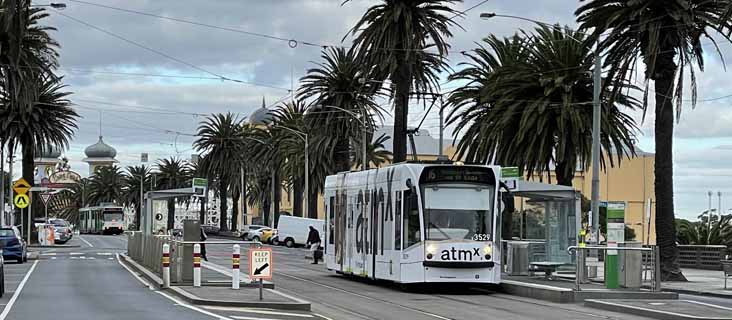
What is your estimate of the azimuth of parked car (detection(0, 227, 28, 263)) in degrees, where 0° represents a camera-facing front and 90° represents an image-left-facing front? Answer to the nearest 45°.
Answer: approximately 180°

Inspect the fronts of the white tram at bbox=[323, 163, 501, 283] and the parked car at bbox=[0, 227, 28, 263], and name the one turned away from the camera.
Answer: the parked car

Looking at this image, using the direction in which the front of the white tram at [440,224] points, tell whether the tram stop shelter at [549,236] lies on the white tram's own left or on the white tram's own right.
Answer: on the white tram's own left

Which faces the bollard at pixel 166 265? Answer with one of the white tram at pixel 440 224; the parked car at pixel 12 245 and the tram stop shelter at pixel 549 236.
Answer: the tram stop shelter

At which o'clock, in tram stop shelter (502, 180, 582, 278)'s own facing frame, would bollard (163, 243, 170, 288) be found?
The bollard is roughly at 12 o'clock from the tram stop shelter.

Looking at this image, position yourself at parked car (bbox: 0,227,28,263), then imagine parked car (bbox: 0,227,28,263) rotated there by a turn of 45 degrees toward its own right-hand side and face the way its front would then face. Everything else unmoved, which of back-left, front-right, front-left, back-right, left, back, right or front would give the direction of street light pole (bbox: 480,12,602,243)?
right

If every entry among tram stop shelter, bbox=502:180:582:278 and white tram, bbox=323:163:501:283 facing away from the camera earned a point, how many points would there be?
0

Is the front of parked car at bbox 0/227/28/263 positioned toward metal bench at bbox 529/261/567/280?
no

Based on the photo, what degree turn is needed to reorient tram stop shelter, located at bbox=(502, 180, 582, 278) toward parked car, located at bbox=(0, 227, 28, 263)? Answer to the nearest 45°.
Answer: approximately 45° to its right

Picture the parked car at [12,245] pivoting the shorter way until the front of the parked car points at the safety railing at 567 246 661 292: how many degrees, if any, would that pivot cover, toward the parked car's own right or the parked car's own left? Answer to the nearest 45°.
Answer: approximately 135° to the parked car's own right

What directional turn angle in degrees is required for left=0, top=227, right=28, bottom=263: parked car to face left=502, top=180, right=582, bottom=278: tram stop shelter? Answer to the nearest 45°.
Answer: approximately 135° to its right

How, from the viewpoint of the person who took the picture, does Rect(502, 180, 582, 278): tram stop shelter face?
facing the viewer and to the left of the viewer

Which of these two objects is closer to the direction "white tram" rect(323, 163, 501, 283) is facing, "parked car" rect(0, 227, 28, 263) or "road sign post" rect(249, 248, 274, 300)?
the road sign post

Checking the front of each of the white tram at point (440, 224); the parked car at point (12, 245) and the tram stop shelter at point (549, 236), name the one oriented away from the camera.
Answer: the parked car

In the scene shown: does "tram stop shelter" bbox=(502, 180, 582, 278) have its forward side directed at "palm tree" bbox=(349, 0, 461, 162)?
no

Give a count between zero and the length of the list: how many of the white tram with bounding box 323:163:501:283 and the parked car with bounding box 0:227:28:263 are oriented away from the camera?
1

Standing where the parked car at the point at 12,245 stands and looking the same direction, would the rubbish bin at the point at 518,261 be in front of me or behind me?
behind

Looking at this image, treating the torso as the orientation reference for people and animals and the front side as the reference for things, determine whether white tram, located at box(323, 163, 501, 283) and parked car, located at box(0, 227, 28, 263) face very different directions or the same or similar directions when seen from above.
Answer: very different directions

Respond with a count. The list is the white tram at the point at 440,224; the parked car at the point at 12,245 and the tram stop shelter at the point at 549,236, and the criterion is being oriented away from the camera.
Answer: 1

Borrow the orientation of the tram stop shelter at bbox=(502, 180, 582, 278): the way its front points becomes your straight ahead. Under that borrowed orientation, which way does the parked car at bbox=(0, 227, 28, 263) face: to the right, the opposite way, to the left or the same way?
to the right
